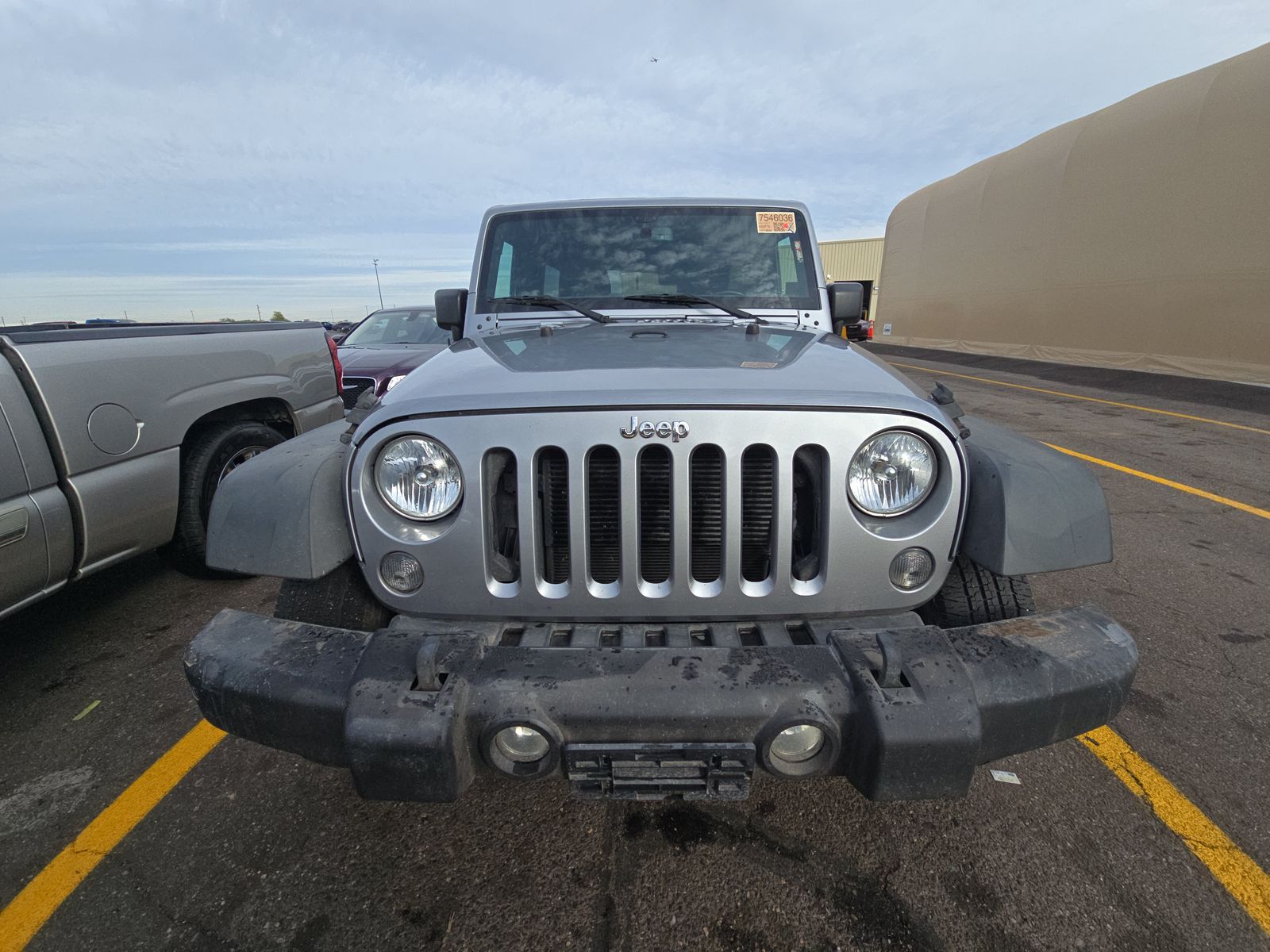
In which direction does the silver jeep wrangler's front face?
toward the camera

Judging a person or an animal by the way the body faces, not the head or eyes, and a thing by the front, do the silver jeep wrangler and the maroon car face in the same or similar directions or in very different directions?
same or similar directions

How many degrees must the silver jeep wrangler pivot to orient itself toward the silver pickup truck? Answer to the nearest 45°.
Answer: approximately 135° to its right

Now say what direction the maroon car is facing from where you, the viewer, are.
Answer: facing the viewer and to the left of the viewer

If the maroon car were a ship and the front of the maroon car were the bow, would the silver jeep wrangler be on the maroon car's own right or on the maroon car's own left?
on the maroon car's own left

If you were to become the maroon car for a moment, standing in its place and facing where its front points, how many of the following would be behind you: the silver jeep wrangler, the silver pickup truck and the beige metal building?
1

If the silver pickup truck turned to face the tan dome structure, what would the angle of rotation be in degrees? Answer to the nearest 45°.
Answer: approximately 135° to its left

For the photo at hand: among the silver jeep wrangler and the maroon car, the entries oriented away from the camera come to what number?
0

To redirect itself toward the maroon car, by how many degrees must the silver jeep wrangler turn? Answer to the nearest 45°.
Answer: approximately 135° to its right

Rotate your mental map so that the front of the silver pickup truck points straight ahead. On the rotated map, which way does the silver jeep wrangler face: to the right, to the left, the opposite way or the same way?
the same way

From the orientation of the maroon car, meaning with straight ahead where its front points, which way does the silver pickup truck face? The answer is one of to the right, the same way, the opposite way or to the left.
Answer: the same way

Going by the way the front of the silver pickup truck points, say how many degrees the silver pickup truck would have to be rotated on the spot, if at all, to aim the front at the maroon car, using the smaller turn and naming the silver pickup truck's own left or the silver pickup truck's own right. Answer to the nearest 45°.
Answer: approximately 180°

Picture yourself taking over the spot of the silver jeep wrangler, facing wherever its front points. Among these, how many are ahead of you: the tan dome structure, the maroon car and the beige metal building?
0

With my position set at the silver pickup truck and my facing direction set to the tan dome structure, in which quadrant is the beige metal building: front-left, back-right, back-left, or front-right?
front-left

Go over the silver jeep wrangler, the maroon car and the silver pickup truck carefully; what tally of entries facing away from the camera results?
0

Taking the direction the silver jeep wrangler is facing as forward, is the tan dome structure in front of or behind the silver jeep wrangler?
behind
